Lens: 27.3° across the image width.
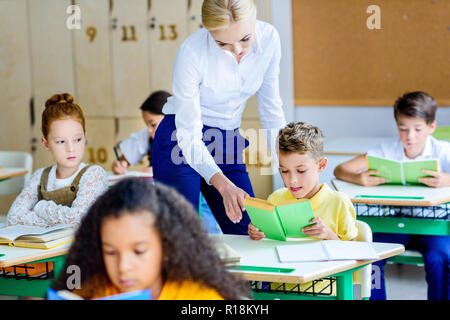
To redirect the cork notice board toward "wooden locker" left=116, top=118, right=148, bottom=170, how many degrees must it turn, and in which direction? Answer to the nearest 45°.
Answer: approximately 90° to its right

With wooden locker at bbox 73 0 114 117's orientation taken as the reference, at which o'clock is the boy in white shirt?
The boy in white shirt is roughly at 11 o'clock from the wooden locker.

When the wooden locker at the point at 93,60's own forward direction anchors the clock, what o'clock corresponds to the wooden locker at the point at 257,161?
the wooden locker at the point at 257,161 is roughly at 10 o'clock from the wooden locker at the point at 93,60.

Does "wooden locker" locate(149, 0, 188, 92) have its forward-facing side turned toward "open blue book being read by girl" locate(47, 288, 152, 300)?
yes

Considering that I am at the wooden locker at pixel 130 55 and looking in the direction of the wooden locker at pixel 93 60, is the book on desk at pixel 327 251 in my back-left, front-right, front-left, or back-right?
back-left

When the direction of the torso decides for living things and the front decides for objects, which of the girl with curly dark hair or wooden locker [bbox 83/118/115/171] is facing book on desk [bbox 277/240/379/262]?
the wooden locker

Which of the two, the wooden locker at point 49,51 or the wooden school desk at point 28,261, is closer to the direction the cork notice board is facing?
the wooden school desk
